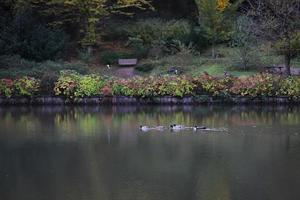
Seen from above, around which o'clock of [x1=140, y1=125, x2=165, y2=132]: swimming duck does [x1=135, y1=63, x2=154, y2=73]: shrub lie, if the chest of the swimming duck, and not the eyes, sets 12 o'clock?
The shrub is roughly at 3 o'clock from the swimming duck.

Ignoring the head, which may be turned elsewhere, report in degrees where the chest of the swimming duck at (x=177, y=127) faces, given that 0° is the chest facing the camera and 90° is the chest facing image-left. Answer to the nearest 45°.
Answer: approximately 90°

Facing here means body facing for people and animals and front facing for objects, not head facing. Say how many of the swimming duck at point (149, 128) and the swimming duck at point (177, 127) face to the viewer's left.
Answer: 2

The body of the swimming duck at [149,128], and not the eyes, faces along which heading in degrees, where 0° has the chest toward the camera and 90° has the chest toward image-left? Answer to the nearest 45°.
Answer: approximately 90°

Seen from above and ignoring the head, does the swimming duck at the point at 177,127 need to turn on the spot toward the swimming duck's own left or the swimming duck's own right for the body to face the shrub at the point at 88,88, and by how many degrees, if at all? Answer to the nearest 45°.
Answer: approximately 45° to the swimming duck's own right

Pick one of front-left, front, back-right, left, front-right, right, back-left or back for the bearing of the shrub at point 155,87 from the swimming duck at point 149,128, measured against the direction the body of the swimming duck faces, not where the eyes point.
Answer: right

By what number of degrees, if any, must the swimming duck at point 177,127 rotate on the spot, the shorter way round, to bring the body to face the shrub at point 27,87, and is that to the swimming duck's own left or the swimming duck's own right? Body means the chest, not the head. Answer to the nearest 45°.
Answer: approximately 45° to the swimming duck's own right

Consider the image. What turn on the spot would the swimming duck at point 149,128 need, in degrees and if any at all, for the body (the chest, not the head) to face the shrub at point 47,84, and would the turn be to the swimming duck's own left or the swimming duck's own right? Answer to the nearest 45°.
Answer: approximately 45° to the swimming duck's own right

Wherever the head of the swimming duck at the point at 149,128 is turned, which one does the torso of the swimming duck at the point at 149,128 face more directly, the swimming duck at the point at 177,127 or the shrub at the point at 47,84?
the shrub

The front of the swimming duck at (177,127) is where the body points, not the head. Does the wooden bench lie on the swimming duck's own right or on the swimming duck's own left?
on the swimming duck's own right

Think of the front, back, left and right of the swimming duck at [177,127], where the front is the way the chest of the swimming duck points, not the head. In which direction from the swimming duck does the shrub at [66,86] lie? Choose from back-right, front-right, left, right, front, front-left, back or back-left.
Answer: front-right
